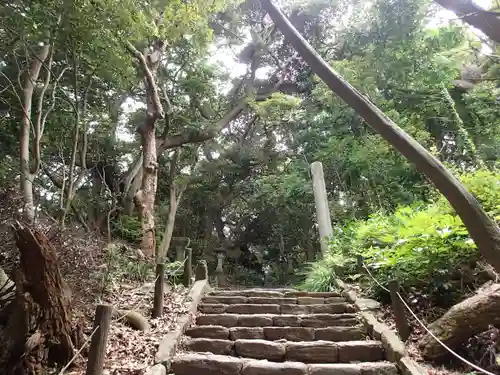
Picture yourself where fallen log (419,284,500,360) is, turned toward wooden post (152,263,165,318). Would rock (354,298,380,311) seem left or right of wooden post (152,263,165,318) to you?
right

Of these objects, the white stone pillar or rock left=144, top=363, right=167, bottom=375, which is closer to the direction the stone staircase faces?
the rock

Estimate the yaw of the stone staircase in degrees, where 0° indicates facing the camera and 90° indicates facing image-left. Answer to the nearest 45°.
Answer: approximately 0°

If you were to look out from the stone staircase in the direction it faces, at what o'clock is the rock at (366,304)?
The rock is roughly at 8 o'clock from the stone staircase.

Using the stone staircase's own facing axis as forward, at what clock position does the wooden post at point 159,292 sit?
The wooden post is roughly at 3 o'clock from the stone staircase.

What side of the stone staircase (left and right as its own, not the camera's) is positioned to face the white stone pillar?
back

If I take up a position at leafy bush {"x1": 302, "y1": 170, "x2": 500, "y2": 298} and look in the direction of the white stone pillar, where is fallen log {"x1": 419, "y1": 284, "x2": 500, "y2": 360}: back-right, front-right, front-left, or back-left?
back-left

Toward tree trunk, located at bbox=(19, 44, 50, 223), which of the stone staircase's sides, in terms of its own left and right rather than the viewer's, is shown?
right

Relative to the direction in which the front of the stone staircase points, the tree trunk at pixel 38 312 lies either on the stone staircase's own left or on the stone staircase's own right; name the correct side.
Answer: on the stone staircase's own right

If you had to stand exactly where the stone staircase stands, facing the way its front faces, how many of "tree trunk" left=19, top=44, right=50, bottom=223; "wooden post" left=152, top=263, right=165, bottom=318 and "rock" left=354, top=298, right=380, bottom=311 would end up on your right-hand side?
2

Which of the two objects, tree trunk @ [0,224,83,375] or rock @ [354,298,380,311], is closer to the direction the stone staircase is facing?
the tree trunk

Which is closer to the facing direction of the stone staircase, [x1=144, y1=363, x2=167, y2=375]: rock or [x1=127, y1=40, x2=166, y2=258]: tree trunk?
the rock

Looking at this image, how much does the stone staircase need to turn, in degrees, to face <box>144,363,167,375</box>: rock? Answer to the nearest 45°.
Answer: approximately 45° to its right

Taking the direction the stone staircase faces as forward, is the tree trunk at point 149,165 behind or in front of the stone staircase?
behind

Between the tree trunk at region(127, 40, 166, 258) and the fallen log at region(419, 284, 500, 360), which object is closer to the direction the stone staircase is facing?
the fallen log
